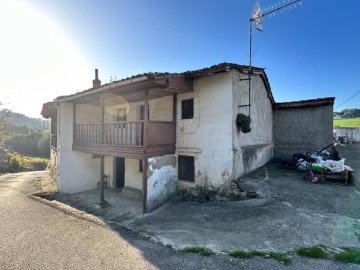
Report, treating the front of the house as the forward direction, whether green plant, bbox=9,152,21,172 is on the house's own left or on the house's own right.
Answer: on the house's own right

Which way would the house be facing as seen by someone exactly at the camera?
facing the viewer and to the left of the viewer

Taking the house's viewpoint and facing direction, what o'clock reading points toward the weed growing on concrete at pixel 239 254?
The weed growing on concrete is roughly at 10 o'clock from the house.

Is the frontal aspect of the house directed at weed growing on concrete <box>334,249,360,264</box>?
no

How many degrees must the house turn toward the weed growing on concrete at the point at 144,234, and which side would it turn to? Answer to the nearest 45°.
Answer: approximately 45° to its left

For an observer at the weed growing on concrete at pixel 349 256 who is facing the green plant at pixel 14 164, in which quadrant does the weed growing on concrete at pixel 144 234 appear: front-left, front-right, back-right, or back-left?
front-left

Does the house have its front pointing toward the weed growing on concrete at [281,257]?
no

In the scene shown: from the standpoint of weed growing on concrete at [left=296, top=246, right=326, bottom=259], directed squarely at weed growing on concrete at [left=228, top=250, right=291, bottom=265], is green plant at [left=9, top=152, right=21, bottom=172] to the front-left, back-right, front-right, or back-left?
front-right

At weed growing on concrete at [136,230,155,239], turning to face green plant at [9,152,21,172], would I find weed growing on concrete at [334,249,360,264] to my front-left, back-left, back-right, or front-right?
back-right

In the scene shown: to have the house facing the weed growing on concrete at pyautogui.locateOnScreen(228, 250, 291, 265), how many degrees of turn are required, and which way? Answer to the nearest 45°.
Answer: approximately 45° to its left

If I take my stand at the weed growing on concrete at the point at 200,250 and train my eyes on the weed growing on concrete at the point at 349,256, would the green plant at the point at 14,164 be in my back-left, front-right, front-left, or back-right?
back-left

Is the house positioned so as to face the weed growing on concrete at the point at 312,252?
no

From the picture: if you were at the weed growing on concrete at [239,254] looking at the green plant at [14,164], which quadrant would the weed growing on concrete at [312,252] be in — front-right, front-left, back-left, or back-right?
back-right
